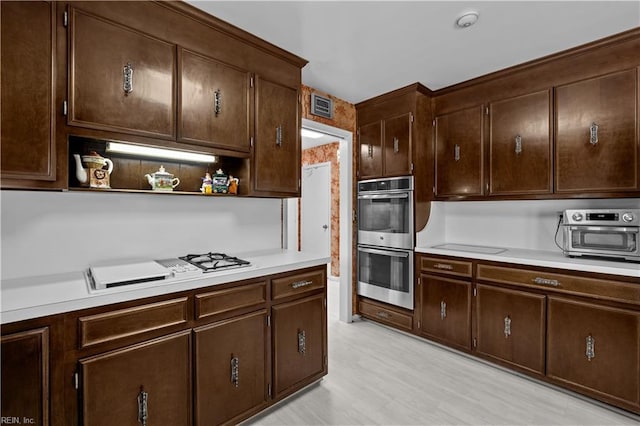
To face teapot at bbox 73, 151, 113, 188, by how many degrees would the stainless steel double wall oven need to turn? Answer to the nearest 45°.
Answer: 0° — it already faces it

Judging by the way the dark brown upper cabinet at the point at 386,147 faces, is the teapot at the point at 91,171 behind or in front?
in front

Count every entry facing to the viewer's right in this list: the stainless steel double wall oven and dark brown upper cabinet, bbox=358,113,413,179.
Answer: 0

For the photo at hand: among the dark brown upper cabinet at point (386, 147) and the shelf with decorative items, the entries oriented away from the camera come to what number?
0

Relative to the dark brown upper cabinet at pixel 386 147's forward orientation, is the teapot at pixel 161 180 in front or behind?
in front

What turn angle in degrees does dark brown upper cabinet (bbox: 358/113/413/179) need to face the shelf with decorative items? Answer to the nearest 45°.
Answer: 0° — it already faces it

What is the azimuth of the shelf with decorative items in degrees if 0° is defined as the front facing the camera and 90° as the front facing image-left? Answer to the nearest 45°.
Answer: approximately 315°
